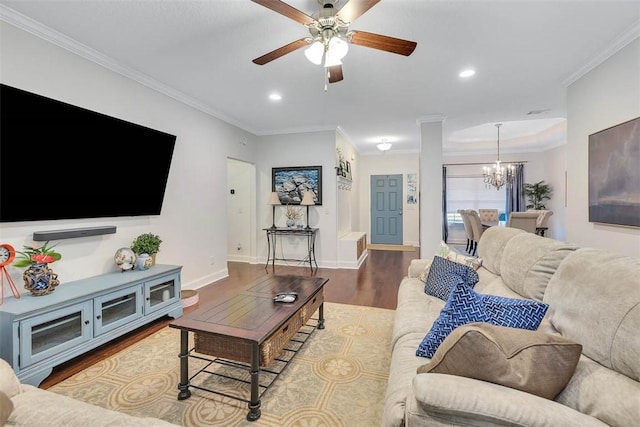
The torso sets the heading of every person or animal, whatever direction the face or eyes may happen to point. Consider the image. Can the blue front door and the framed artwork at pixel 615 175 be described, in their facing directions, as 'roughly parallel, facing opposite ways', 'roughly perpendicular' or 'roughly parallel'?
roughly perpendicular

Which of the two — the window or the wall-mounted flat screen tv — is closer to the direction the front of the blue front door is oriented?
the wall-mounted flat screen tv

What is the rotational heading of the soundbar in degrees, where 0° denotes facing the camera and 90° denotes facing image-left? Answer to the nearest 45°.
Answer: approximately 315°

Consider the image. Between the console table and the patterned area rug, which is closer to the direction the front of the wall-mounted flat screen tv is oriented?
the patterned area rug

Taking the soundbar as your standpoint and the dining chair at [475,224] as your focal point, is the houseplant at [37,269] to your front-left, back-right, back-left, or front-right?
back-right

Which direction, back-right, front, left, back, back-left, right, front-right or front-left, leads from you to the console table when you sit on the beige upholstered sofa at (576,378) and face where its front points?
front-right

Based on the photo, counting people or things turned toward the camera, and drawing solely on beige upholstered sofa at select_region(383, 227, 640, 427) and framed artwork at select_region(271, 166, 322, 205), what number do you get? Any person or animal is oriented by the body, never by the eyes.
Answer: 1

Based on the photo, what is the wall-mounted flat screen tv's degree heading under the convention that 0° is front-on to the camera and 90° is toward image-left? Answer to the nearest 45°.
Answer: approximately 315°

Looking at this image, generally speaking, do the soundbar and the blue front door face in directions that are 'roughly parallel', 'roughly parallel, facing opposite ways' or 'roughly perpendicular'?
roughly perpendicular

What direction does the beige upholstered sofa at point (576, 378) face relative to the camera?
to the viewer's left
